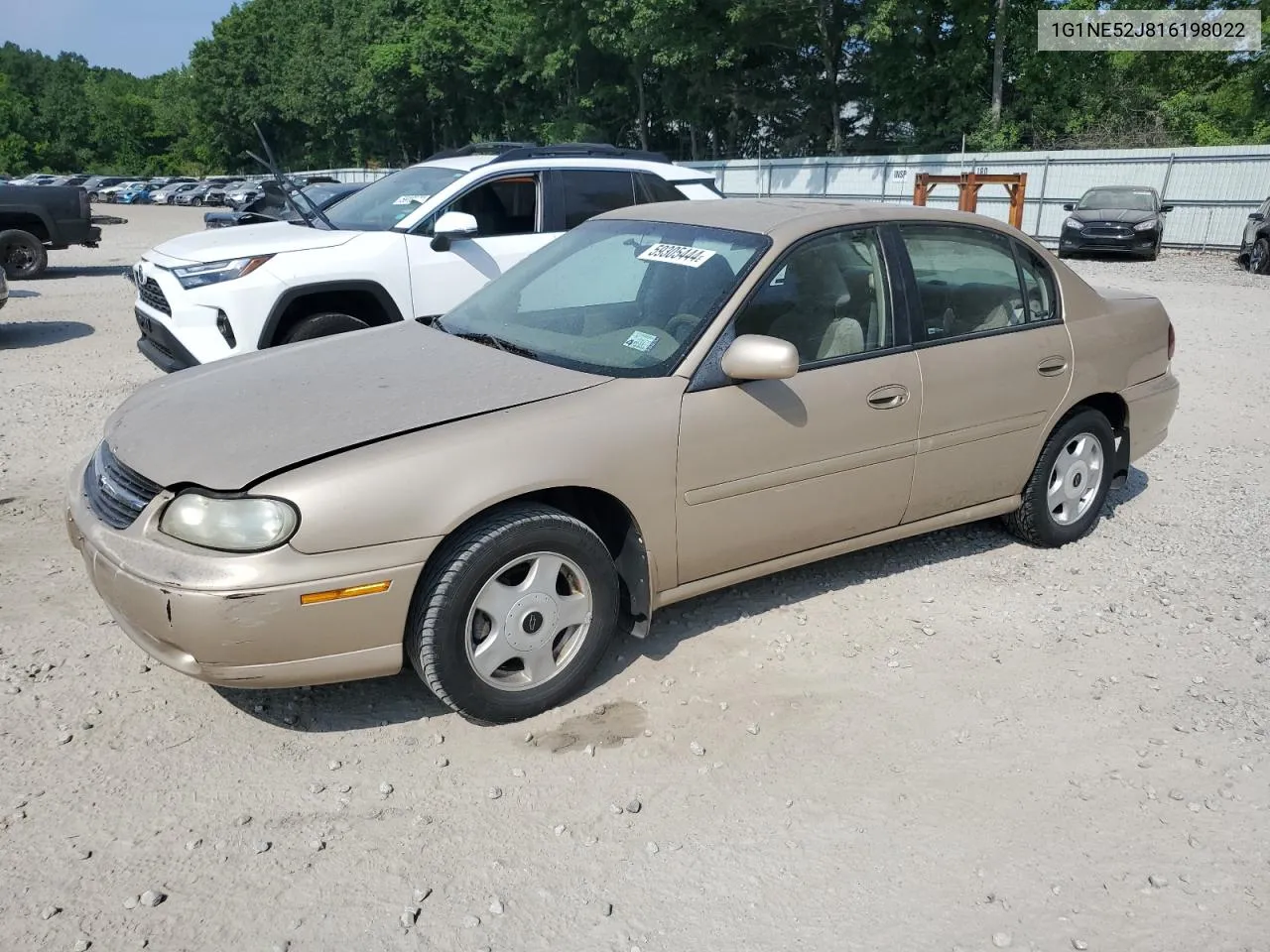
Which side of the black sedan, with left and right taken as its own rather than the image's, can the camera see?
front

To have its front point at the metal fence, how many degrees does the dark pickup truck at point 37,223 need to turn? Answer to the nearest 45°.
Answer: approximately 180°

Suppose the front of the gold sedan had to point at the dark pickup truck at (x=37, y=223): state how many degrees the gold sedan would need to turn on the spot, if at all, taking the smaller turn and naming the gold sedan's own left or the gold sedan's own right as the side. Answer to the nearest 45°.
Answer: approximately 90° to the gold sedan's own right

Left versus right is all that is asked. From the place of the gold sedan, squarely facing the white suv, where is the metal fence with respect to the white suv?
right

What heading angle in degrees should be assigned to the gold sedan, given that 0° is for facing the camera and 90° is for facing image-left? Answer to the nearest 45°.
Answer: approximately 45°

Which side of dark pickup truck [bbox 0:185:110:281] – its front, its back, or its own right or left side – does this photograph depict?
left

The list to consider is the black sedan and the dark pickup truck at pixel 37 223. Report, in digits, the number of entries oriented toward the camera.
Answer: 1

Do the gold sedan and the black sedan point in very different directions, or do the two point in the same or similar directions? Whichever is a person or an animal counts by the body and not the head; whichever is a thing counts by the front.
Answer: same or similar directions

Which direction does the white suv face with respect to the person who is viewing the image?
facing the viewer and to the left of the viewer

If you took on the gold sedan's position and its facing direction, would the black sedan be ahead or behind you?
behind

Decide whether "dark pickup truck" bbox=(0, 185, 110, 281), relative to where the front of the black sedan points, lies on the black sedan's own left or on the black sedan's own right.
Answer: on the black sedan's own right

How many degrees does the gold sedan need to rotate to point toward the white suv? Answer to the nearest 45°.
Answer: approximately 135° to its right

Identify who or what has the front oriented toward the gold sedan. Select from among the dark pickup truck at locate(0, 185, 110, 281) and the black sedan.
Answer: the black sedan

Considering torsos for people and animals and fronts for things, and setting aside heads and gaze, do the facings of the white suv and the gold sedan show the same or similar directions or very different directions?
same or similar directions

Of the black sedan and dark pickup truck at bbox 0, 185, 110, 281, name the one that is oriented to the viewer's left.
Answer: the dark pickup truck
